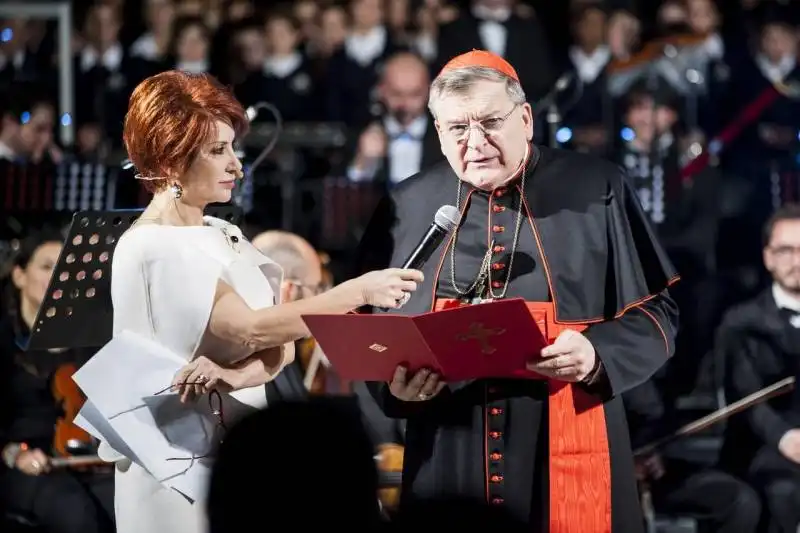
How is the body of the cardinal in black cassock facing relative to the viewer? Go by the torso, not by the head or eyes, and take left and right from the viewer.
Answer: facing the viewer

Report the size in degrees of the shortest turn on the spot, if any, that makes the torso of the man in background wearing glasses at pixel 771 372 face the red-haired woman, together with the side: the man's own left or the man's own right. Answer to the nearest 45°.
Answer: approximately 45° to the man's own right

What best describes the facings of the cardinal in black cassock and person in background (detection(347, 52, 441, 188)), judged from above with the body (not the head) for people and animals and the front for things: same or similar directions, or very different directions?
same or similar directions

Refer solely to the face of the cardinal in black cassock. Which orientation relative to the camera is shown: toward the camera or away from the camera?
toward the camera

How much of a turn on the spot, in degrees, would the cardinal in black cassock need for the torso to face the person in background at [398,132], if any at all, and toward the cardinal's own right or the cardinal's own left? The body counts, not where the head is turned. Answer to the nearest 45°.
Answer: approximately 180°

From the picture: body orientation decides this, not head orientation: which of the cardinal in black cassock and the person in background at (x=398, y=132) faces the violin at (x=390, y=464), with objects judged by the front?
the person in background

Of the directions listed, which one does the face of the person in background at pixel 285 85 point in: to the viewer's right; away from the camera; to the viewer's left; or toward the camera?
toward the camera

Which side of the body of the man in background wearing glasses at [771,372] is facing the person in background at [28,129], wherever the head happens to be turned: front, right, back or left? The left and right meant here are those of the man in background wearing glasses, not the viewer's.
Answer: right

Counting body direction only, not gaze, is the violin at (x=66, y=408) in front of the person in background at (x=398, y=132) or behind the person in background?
in front

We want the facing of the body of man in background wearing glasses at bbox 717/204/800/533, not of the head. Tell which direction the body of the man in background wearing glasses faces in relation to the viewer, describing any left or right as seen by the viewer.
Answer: facing the viewer

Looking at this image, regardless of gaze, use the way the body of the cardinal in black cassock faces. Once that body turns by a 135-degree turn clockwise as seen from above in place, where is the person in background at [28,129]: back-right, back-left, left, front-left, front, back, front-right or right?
front

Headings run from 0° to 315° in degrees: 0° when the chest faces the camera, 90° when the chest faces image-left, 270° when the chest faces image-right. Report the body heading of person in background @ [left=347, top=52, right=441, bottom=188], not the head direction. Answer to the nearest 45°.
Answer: approximately 0°

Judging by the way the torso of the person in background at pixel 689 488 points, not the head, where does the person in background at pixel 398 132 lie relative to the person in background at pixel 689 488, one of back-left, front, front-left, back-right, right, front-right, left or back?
right
